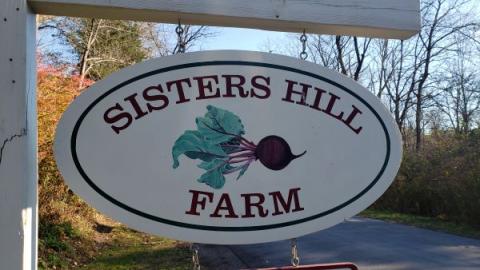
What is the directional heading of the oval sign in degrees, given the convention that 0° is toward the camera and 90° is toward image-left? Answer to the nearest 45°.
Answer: approximately 0°

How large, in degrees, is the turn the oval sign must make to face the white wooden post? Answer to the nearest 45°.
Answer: approximately 90° to its right
